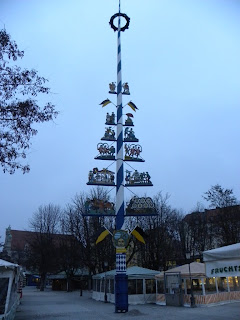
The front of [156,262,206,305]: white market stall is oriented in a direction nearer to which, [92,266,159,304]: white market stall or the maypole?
the maypole

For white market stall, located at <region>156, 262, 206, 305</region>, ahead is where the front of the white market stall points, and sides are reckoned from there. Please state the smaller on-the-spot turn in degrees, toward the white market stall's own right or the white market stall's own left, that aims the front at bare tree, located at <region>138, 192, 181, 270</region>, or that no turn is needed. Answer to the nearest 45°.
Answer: approximately 135° to the white market stall's own right

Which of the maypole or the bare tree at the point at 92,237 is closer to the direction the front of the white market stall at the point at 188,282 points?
the maypole

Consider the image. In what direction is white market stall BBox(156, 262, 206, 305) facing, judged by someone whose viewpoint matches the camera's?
facing the viewer and to the left of the viewer

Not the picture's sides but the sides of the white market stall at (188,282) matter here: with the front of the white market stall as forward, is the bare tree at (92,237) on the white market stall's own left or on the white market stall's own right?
on the white market stall's own right

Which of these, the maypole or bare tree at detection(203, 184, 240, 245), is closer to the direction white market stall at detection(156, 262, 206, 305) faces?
the maypole

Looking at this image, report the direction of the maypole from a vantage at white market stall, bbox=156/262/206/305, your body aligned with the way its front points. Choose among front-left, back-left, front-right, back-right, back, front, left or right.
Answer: front

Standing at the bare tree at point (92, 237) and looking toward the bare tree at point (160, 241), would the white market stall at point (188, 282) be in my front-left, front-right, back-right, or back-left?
front-right

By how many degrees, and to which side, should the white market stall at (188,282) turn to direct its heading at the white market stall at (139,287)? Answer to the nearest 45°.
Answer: approximately 90° to its right

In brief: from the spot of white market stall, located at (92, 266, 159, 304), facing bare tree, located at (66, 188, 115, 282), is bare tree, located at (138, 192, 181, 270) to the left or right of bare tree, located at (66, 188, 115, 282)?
right

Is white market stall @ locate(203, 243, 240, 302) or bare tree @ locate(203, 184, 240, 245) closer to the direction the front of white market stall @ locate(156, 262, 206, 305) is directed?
the white market stall

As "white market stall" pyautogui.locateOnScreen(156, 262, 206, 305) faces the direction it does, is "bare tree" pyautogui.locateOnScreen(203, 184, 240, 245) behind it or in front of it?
behind

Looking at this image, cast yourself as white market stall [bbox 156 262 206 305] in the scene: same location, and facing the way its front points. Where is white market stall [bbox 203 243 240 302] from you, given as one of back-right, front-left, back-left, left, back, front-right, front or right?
front-left
